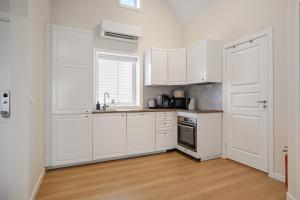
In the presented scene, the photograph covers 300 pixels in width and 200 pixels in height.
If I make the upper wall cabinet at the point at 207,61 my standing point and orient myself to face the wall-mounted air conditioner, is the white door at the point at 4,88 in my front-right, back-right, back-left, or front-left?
front-left

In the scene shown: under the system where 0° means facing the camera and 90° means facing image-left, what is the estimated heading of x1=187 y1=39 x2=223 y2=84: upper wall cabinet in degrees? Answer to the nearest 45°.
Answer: approximately 45°

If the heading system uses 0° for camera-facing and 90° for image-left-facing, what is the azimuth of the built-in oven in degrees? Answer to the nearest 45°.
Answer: approximately 45°

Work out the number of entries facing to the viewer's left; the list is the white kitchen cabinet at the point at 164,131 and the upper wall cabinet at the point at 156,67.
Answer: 0

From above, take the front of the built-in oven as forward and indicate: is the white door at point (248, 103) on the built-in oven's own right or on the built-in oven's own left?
on the built-in oven's own left

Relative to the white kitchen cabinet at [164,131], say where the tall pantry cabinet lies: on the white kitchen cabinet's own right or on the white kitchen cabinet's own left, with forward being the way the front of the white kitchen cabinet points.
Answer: on the white kitchen cabinet's own right

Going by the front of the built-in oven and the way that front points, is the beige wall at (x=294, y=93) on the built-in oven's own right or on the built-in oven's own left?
on the built-in oven's own left

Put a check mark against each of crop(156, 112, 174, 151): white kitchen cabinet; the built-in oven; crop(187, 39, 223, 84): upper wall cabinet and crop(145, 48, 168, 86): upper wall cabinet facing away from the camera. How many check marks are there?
0

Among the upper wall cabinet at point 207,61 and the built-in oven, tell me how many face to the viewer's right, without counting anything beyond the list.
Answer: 0

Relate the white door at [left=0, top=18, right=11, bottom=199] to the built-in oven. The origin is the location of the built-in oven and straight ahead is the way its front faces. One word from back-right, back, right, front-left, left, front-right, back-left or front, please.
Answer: front

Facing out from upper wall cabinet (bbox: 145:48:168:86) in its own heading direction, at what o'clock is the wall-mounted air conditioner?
The wall-mounted air conditioner is roughly at 4 o'clock from the upper wall cabinet.
